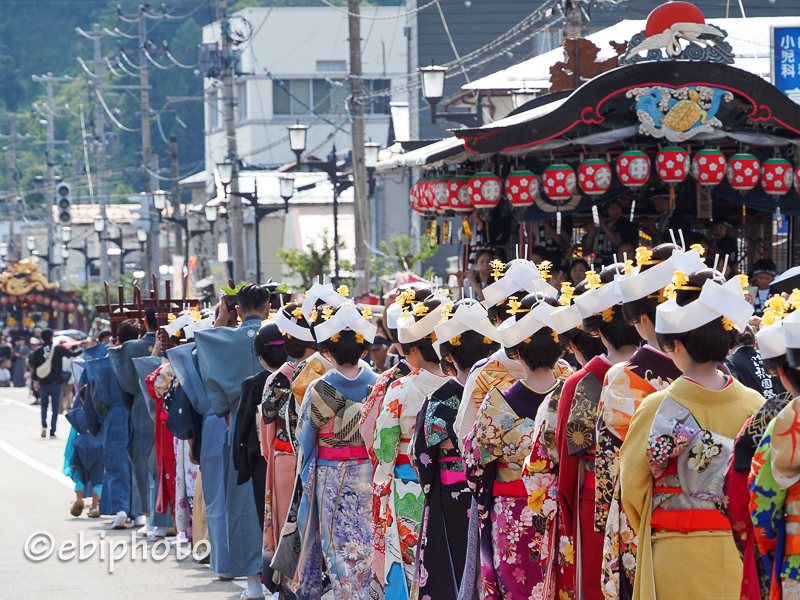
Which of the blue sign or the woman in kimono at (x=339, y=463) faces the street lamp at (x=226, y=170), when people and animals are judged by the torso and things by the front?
the woman in kimono

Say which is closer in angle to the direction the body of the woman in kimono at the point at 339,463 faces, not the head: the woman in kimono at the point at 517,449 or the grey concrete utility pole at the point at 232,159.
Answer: the grey concrete utility pole

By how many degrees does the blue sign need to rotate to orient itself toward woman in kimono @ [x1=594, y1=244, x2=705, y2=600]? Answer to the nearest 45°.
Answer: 0° — it already faces them

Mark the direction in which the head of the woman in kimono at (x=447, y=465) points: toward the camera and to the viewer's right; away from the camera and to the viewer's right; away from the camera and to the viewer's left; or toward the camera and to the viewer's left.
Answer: away from the camera and to the viewer's left

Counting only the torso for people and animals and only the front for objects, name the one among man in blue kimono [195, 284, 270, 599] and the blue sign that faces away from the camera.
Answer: the man in blue kimono

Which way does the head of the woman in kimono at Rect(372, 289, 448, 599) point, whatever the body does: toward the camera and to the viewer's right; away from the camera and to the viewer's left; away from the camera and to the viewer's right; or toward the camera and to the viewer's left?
away from the camera and to the viewer's left

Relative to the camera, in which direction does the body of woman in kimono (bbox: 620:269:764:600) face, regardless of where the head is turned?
away from the camera

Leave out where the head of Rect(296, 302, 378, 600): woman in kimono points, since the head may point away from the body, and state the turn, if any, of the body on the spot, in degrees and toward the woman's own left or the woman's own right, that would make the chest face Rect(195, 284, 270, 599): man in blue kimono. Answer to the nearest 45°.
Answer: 0° — they already face them

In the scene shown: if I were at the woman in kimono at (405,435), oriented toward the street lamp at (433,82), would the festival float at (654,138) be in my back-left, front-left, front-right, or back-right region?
front-right

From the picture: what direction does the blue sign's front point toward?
toward the camera

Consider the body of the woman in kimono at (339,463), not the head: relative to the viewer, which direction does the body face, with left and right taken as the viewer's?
facing away from the viewer

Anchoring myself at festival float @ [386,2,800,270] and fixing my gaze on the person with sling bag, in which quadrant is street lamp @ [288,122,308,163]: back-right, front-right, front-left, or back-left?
front-right
